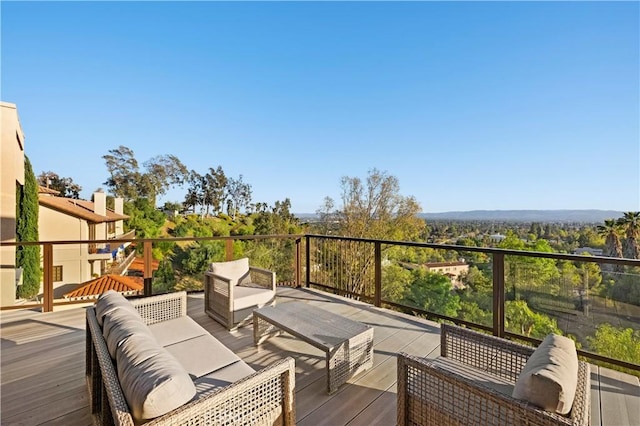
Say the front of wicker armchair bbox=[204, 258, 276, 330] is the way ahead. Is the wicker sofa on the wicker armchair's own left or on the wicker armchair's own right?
on the wicker armchair's own right

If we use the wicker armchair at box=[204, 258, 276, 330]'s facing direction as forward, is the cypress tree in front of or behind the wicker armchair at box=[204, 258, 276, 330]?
behind

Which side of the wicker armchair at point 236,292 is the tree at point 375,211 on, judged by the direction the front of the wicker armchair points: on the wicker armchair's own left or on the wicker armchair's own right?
on the wicker armchair's own left

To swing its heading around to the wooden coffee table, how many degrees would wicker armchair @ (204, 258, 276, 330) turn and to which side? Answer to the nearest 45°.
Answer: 0° — it already faces it

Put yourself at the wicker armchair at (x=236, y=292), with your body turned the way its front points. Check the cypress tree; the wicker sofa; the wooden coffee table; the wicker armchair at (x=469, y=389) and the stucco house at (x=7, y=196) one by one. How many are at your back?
2

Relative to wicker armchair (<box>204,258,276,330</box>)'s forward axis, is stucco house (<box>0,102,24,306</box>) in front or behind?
behind

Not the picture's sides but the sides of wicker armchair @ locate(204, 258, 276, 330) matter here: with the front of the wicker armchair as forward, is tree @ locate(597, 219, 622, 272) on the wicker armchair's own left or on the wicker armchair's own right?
on the wicker armchair's own left

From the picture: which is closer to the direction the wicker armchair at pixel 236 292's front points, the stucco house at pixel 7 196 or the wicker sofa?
the wicker sofa

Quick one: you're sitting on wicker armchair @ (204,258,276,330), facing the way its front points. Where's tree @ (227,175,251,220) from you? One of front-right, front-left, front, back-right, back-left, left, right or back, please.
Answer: back-left

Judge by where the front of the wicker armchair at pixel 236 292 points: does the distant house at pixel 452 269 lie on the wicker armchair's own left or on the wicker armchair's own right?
on the wicker armchair's own left

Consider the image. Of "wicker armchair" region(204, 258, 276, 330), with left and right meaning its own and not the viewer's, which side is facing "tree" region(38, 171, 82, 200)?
back

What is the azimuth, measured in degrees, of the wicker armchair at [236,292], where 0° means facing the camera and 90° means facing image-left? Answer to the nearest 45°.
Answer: approximately 315°
